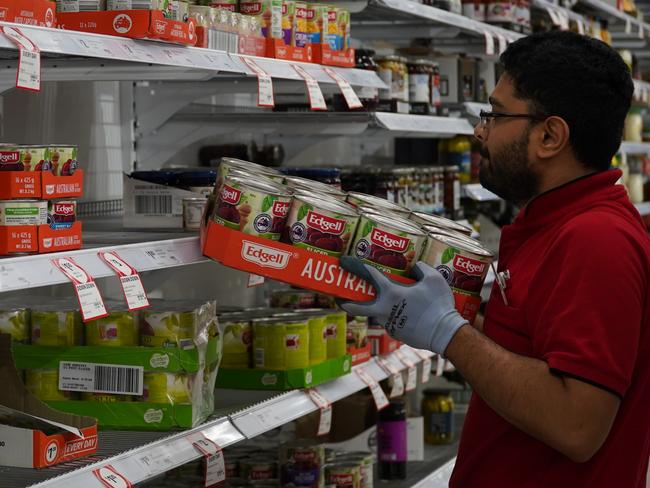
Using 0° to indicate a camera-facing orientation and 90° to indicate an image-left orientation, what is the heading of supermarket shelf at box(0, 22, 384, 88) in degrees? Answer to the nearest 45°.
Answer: approximately 315°

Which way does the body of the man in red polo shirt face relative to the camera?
to the viewer's left

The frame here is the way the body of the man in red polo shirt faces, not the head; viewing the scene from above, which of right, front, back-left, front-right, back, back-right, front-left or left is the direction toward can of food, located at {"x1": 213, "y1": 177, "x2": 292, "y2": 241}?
front

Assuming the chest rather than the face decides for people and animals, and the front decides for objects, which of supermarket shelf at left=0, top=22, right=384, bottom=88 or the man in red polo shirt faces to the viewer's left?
the man in red polo shirt

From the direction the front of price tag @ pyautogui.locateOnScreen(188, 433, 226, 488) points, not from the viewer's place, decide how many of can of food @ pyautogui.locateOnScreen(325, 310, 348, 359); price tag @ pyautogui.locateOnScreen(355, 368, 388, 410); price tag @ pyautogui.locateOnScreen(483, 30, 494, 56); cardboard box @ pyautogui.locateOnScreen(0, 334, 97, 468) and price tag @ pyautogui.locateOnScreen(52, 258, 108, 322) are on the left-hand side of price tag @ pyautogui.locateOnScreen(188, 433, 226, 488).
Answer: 3

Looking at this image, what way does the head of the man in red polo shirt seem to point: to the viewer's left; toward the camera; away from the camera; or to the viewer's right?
to the viewer's left

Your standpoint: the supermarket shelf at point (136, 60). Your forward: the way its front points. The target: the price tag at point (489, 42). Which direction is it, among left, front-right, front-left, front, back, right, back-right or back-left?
left

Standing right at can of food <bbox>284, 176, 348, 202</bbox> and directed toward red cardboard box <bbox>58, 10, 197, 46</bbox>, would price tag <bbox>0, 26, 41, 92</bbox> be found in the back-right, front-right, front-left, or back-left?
front-left

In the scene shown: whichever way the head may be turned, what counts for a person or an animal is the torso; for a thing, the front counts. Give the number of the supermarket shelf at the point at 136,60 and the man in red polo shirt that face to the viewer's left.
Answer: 1
